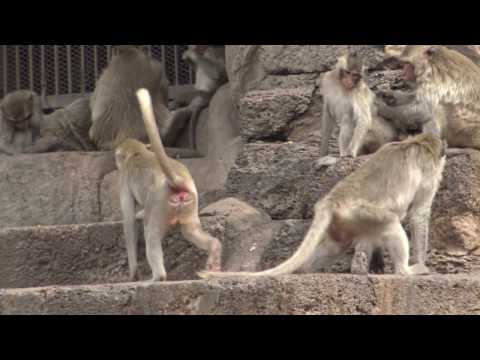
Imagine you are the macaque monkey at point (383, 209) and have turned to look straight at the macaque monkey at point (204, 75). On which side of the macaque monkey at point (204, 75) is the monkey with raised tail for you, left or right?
left

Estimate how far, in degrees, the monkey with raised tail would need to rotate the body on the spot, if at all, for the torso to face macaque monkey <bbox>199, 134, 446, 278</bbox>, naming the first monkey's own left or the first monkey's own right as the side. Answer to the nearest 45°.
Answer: approximately 135° to the first monkey's own right

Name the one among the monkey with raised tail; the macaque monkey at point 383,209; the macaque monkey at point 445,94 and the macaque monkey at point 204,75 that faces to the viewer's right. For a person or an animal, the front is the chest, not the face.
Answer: the macaque monkey at point 383,209

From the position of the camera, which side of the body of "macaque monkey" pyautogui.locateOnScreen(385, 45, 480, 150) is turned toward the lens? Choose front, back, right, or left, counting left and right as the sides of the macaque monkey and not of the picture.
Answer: left

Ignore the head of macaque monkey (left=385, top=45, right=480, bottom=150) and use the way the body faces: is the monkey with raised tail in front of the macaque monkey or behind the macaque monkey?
in front

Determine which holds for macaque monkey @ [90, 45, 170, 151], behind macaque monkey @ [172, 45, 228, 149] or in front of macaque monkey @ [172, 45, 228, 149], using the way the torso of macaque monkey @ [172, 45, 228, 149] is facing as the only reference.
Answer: in front

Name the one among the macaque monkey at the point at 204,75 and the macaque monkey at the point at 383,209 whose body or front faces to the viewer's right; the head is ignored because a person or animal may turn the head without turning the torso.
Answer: the macaque monkey at the point at 383,209

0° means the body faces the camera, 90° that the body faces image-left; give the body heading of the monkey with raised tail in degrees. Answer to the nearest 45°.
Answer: approximately 135°

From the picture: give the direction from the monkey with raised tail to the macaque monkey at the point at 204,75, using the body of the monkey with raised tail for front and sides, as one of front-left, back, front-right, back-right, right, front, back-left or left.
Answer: front-right

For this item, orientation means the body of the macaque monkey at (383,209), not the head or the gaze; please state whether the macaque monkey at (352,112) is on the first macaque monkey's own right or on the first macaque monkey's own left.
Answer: on the first macaque monkey's own left

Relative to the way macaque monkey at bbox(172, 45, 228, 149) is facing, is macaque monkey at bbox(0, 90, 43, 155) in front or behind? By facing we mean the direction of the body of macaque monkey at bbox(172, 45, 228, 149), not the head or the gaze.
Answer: in front

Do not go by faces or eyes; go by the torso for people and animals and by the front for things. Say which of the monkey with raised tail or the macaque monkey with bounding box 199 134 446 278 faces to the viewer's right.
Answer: the macaque monkey

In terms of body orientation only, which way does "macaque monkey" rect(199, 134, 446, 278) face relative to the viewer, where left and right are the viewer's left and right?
facing to the right of the viewer

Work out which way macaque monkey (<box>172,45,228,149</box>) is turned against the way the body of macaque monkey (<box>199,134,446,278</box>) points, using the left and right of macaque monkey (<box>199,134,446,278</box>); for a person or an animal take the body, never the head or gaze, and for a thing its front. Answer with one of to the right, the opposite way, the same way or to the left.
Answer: the opposite way
